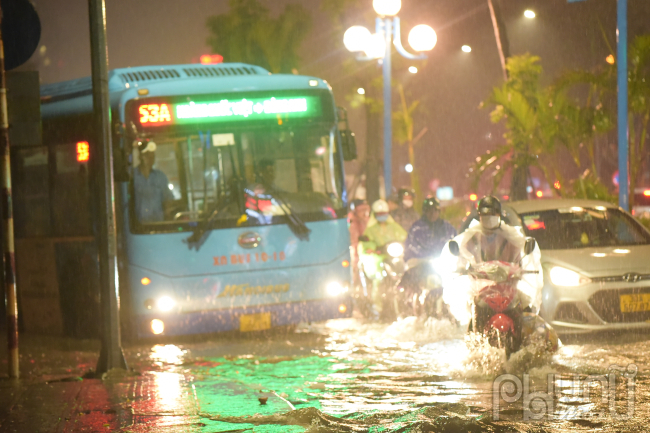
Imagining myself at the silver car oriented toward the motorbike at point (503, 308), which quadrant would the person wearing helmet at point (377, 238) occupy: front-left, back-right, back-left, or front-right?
back-right

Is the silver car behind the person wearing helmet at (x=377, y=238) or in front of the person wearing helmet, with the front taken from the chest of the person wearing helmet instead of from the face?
in front

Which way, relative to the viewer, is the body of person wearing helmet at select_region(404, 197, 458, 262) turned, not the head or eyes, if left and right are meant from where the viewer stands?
facing the viewer

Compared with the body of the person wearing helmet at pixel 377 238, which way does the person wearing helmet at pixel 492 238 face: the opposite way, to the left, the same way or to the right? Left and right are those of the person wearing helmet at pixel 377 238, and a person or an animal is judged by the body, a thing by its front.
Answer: the same way

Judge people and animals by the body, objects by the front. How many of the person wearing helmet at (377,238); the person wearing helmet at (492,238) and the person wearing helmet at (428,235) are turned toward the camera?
3

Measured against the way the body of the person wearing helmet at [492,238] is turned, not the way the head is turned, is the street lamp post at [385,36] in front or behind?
behind

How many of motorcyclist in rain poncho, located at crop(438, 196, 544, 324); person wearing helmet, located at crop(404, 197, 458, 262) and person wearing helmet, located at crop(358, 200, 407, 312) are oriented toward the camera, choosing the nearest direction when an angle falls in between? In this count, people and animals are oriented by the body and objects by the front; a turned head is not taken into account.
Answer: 3

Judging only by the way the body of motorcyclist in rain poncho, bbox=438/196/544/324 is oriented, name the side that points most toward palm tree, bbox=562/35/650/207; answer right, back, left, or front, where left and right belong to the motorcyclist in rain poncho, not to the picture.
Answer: back

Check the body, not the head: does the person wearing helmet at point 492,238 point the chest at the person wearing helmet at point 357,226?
no

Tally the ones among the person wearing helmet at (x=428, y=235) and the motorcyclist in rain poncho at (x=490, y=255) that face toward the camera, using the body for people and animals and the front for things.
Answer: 2

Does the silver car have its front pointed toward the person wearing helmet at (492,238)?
no

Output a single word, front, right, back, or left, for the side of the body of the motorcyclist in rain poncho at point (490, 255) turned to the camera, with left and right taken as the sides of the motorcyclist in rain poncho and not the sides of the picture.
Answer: front

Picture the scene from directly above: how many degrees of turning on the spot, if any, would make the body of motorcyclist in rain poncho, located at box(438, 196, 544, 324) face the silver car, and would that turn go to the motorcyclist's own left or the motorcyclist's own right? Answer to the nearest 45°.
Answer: approximately 135° to the motorcyclist's own left

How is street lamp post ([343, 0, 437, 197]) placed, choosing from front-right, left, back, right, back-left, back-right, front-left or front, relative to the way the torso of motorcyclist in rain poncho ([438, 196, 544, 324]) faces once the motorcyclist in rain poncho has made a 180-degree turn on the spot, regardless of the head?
front
